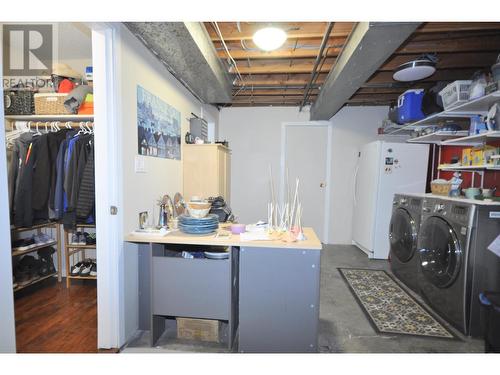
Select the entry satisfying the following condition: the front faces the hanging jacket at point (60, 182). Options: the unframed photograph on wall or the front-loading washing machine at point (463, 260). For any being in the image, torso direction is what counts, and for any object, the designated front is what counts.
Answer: the front-loading washing machine

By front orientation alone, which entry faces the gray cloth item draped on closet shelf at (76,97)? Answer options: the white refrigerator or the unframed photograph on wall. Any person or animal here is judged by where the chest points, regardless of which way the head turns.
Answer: the white refrigerator

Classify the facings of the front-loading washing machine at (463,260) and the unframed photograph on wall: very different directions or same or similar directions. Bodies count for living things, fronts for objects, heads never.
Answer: very different directions

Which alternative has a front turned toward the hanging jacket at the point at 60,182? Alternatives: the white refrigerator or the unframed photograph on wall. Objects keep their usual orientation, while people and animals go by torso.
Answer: the white refrigerator

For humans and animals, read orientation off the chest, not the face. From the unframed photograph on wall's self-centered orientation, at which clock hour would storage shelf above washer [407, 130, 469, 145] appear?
The storage shelf above washer is roughly at 11 o'clock from the unframed photograph on wall.

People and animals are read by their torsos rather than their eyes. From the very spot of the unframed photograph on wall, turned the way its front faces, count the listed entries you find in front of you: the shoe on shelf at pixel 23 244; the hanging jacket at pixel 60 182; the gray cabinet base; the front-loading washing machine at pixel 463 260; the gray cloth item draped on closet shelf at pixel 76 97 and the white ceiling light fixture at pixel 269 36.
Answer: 3

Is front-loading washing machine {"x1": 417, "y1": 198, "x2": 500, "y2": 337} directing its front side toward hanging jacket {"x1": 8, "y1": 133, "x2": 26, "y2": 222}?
yes

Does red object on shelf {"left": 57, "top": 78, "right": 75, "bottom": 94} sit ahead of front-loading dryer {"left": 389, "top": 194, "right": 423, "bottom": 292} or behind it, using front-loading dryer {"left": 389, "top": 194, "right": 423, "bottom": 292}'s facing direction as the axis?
ahead

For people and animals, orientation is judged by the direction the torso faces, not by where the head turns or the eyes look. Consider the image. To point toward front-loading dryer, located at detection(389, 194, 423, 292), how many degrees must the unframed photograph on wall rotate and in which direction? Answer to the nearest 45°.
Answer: approximately 45° to its left

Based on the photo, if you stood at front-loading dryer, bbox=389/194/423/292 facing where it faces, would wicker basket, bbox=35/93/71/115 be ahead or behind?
ahead

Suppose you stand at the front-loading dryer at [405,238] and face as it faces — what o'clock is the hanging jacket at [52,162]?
The hanging jacket is roughly at 12 o'clock from the front-loading dryer.

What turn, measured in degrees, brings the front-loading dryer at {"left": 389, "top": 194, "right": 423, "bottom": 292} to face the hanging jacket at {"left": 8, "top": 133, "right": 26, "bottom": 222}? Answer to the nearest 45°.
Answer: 0° — it already faces it
